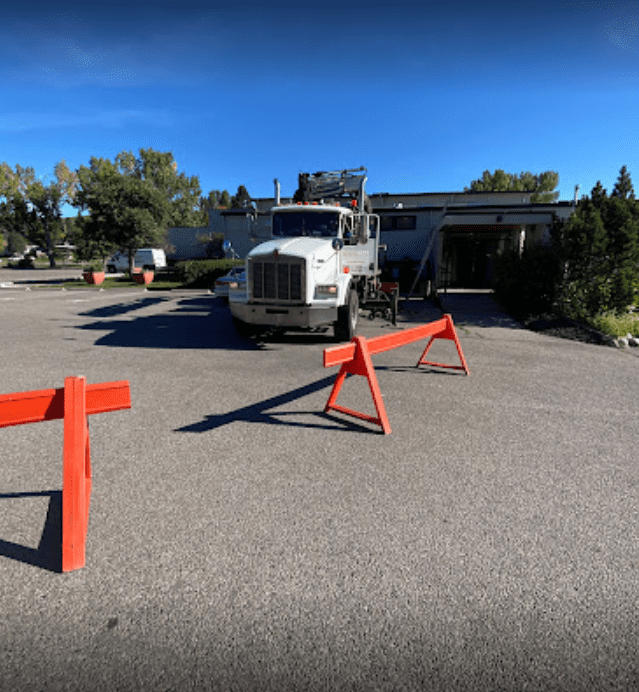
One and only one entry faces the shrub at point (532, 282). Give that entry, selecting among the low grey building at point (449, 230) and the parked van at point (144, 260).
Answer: the low grey building

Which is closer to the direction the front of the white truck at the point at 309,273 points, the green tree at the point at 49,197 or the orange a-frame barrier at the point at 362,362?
the orange a-frame barrier

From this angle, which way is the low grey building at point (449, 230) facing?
toward the camera

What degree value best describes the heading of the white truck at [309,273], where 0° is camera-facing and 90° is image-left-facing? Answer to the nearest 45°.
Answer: approximately 45°

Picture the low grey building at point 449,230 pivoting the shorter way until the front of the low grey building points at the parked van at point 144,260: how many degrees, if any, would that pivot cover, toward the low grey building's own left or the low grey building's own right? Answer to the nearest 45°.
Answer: approximately 90° to the low grey building's own right

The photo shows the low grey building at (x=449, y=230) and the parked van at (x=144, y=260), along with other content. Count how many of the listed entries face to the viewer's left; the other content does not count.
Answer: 1

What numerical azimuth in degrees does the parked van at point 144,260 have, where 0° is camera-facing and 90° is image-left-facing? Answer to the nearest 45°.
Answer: approximately 90°

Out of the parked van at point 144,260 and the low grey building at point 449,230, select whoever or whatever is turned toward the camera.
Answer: the low grey building

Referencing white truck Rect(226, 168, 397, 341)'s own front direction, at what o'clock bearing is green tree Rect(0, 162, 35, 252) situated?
The green tree is roughly at 3 o'clock from the white truck.
